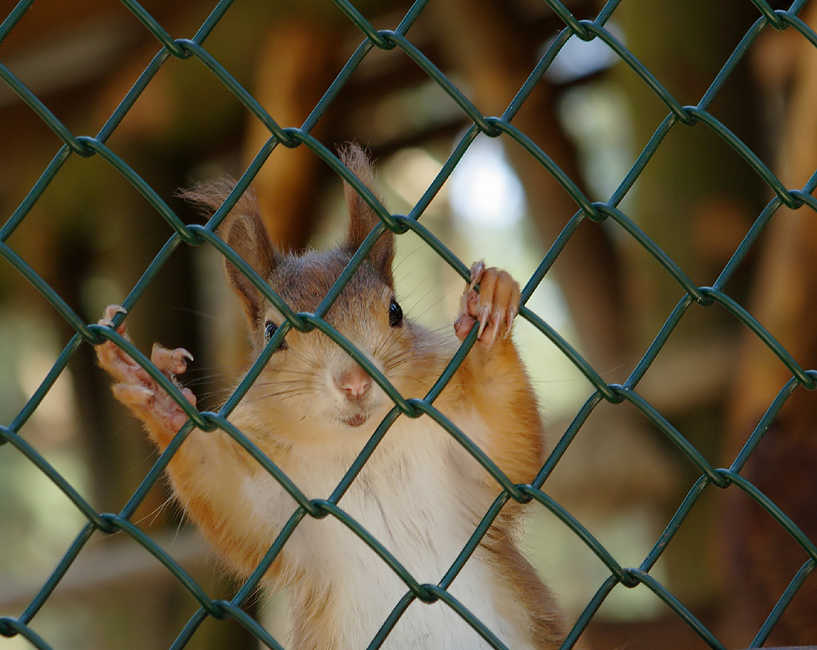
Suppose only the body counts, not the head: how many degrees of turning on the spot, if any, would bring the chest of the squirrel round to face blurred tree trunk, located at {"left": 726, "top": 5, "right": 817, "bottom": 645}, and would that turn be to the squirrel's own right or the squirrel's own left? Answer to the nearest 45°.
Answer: approximately 135° to the squirrel's own left

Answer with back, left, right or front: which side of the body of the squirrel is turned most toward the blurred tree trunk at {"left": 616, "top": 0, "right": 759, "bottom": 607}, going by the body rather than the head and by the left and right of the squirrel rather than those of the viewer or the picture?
back

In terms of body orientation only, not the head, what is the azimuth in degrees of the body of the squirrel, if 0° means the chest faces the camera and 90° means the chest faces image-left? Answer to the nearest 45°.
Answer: approximately 0°

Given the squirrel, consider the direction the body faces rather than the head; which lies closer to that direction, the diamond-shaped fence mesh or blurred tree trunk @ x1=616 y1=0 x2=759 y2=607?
the diamond-shaped fence mesh

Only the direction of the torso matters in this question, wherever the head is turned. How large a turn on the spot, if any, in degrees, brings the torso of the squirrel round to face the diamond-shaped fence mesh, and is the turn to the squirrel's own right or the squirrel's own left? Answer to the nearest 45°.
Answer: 0° — it already faces it
